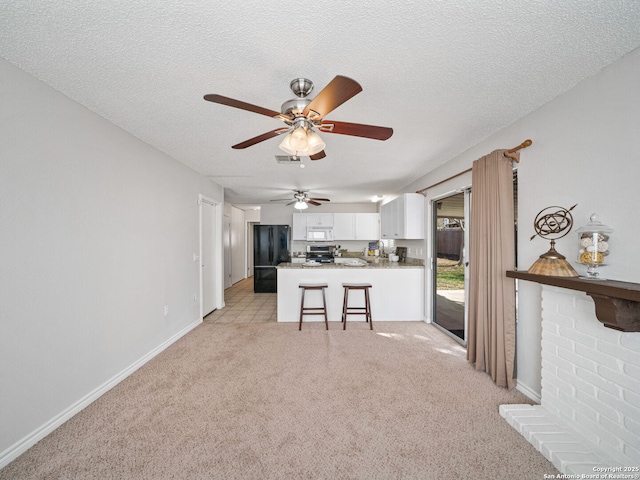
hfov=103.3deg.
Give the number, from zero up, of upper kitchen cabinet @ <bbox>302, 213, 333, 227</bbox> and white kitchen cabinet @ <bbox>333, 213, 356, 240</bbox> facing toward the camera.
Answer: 2

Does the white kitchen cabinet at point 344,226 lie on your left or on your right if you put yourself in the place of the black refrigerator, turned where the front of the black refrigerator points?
on your left

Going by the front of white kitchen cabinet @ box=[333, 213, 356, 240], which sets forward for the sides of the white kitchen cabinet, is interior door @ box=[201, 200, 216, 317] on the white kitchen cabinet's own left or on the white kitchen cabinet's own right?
on the white kitchen cabinet's own right

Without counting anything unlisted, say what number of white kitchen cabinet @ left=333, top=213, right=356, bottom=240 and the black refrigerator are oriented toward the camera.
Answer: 2

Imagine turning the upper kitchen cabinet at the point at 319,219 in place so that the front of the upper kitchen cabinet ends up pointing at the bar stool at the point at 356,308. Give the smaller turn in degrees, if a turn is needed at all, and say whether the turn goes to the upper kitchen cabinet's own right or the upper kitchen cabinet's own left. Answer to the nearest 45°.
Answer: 0° — it already faces it

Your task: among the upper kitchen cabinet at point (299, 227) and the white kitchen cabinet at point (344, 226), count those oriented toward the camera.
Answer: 2
